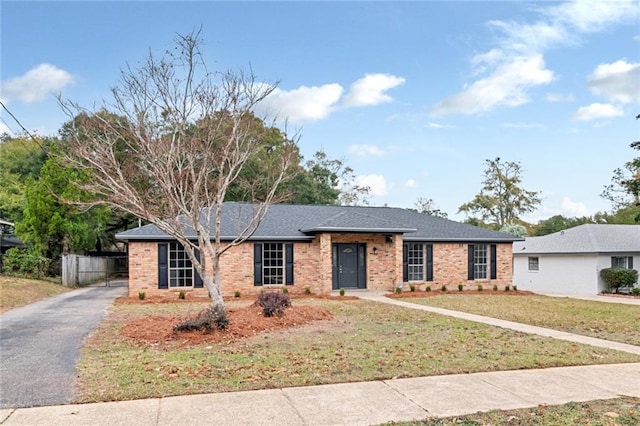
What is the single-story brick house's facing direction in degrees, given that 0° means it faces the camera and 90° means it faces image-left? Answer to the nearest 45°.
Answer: approximately 0°

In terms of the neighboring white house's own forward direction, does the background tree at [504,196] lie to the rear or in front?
to the rear

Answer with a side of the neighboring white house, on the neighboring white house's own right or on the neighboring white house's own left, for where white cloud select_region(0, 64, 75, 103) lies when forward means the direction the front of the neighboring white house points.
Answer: on the neighboring white house's own right

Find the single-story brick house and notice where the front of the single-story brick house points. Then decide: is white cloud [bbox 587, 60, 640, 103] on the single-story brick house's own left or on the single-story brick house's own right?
on the single-story brick house's own left
